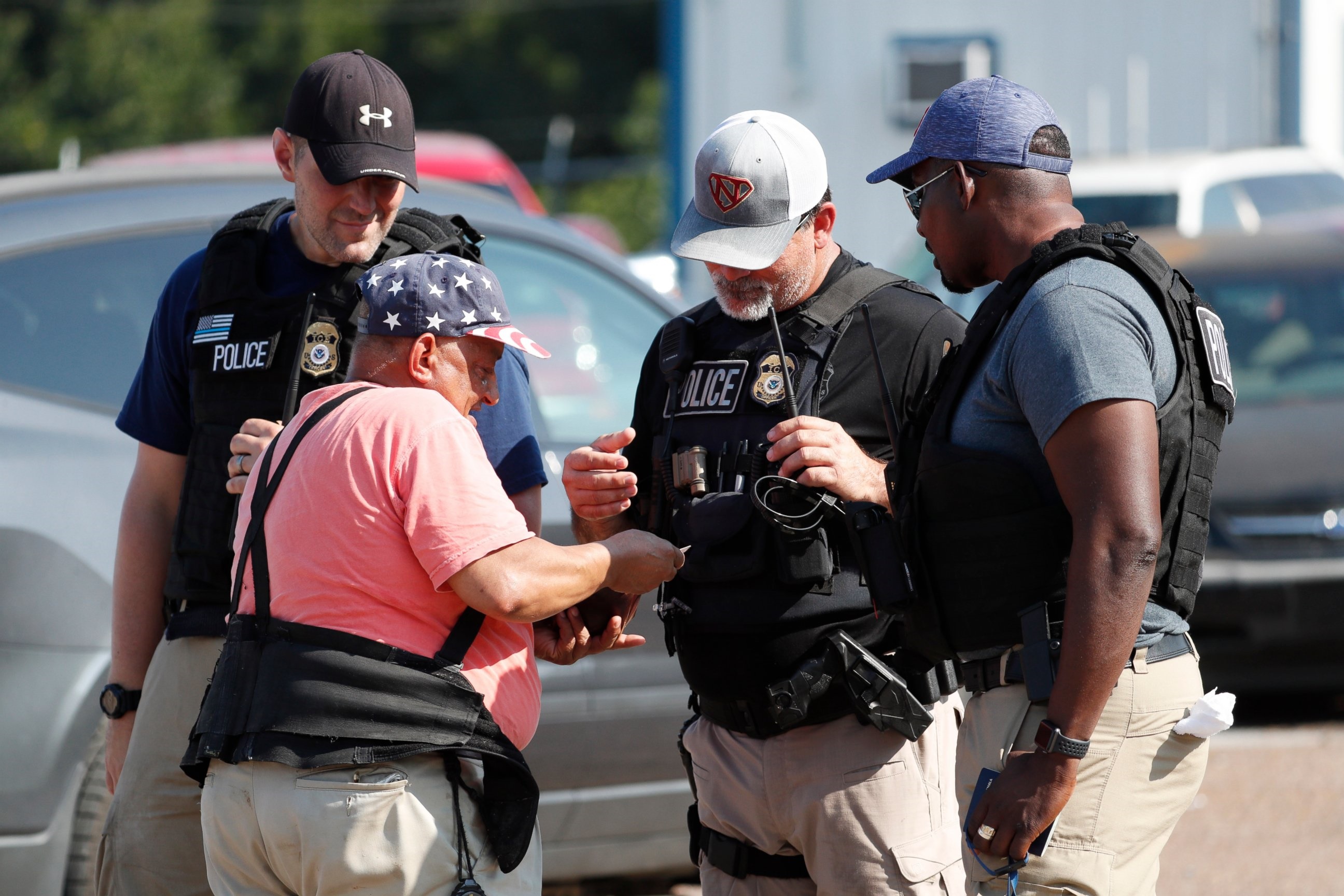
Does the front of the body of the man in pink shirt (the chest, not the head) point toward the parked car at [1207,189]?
yes

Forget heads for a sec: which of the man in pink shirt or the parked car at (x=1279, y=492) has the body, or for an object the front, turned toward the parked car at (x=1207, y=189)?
the man in pink shirt

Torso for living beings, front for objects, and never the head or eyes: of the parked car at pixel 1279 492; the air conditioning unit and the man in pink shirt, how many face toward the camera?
2

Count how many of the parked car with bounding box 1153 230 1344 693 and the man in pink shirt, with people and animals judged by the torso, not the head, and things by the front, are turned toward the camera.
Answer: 1

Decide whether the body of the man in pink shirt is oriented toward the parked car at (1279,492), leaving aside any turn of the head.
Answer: yes

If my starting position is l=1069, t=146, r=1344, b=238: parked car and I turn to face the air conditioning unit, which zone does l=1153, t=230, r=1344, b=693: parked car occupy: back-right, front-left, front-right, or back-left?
back-left

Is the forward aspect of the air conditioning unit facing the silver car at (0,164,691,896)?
yes

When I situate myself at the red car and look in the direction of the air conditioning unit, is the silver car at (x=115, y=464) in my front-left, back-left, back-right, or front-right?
back-right
